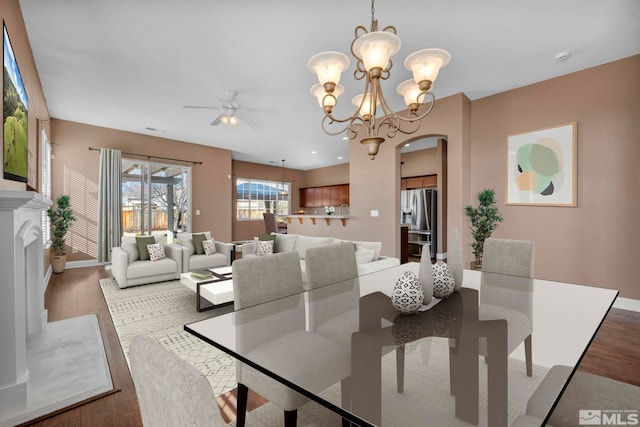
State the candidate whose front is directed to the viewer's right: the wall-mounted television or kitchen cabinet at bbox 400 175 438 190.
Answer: the wall-mounted television

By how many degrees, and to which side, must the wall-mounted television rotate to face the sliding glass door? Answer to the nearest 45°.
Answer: approximately 45° to its left

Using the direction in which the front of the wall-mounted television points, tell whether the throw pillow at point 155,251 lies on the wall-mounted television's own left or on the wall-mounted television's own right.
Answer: on the wall-mounted television's own left

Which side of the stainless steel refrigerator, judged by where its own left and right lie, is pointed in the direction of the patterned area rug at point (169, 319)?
front

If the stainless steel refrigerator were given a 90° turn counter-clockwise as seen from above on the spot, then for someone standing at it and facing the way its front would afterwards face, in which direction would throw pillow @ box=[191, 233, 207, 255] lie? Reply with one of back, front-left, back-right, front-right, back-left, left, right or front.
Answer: right

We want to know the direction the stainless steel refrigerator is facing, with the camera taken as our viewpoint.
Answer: facing the viewer and to the left of the viewer

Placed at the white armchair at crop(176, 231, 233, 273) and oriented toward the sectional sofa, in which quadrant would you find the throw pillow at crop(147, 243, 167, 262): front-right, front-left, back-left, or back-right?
back-right

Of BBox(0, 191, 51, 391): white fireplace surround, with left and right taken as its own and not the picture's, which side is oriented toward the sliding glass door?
left

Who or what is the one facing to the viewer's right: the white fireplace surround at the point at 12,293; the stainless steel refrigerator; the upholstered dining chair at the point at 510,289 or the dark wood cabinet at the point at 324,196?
the white fireplace surround

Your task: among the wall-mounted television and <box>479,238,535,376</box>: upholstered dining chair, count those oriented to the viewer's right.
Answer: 1

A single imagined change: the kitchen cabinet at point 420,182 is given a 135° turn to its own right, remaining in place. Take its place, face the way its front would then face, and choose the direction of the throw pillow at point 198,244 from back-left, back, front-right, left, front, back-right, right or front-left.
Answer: back-left

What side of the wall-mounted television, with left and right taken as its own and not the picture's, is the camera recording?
right

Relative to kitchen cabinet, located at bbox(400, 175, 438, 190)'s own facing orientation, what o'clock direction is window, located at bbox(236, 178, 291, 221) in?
The window is roughly at 2 o'clock from the kitchen cabinet.
